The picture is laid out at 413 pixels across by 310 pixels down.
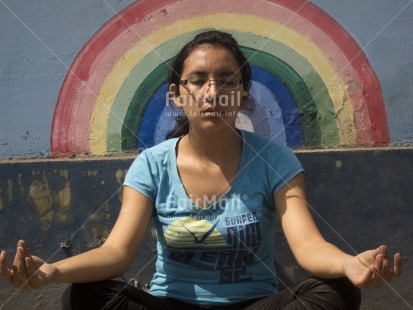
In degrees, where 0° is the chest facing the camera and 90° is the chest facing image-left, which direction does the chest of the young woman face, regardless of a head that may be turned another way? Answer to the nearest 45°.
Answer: approximately 0°
